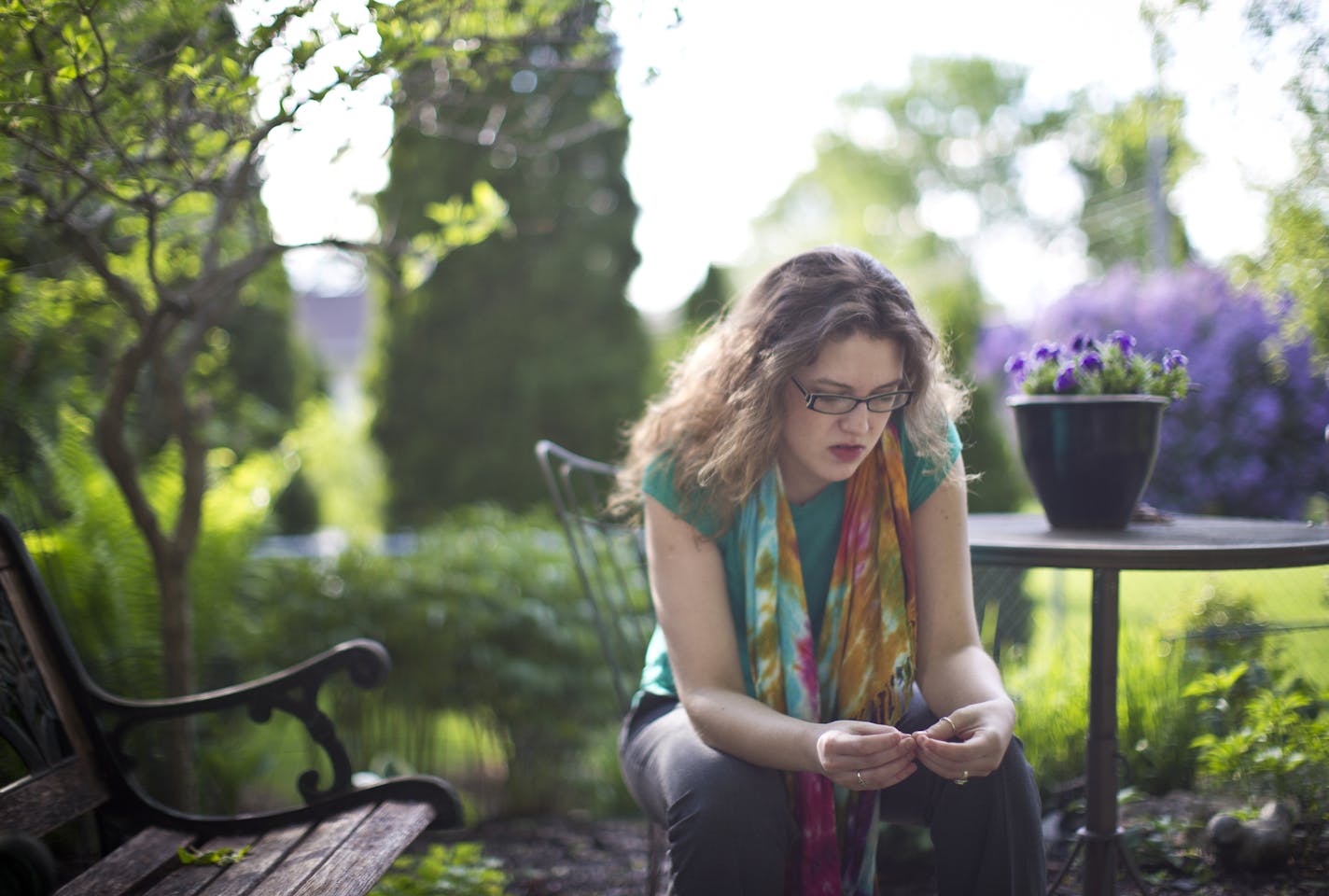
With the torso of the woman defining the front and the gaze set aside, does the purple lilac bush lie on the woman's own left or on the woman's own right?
on the woman's own left

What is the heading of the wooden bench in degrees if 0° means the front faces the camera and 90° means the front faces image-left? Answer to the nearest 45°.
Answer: approximately 315°

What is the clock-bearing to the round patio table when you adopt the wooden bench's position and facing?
The round patio table is roughly at 11 o'clock from the wooden bench.

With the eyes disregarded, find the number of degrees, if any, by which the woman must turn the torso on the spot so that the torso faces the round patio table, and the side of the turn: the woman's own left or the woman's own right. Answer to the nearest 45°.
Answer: approximately 90° to the woman's own left

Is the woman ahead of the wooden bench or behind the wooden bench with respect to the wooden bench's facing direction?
ahead

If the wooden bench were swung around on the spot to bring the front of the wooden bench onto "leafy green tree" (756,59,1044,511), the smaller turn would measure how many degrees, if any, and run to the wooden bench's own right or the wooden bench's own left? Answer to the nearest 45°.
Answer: approximately 90° to the wooden bench's own left

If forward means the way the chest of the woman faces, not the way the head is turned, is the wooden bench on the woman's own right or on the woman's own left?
on the woman's own right

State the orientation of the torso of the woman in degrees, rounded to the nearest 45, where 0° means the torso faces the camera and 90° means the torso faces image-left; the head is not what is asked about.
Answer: approximately 315°

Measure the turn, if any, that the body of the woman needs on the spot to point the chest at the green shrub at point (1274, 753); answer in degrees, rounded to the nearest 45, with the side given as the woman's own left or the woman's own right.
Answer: approximately 90° to the woman's own left

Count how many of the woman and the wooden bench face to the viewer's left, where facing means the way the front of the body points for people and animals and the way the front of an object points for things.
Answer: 0

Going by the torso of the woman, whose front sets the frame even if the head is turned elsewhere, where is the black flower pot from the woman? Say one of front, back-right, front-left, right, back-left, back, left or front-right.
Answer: left

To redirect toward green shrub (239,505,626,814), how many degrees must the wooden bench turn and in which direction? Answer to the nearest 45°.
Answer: approximately 90° to its left

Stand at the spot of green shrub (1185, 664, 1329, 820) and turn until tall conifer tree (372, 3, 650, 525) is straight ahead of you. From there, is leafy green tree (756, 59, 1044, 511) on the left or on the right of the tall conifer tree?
right
